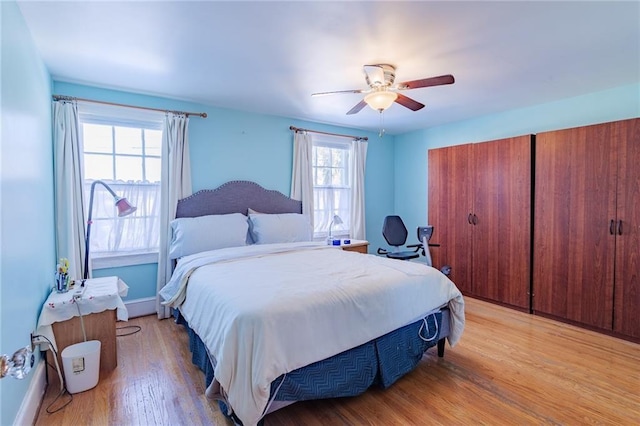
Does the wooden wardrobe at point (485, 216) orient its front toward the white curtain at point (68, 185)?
yes

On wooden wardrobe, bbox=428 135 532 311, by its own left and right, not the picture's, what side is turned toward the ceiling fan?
front

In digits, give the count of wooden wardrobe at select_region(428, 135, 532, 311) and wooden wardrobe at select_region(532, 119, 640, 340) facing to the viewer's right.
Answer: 0

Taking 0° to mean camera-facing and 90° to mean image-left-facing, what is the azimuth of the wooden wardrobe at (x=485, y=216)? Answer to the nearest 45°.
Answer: approximately 45°

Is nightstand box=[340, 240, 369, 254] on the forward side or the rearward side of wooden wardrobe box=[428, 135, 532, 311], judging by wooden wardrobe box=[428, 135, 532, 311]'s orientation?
on the forward side

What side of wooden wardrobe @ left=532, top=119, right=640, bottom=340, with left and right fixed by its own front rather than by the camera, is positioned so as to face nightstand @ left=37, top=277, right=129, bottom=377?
front

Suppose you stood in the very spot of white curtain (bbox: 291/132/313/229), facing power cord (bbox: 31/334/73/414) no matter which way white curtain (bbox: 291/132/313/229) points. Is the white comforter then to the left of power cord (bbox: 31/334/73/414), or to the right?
left

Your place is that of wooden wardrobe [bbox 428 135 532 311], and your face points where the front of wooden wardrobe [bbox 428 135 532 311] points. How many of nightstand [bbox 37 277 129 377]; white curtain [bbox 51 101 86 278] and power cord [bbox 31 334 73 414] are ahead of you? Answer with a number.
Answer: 3

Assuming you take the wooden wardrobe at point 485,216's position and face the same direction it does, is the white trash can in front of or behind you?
in front

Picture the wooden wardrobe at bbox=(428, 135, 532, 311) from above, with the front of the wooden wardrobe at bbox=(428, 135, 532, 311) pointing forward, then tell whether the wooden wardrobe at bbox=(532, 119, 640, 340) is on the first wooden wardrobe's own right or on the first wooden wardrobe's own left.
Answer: on the first wooden wardrobe's own left

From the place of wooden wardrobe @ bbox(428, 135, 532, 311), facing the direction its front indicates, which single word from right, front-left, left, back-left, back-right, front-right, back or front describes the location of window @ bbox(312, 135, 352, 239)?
front-right

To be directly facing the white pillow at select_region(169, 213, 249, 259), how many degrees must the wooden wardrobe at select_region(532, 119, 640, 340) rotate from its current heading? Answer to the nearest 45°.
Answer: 0° — it already faces it

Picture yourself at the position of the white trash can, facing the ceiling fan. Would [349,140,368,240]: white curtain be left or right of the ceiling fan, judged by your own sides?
left

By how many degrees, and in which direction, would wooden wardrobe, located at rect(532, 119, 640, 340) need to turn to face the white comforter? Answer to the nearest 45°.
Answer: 0° — it already faces it

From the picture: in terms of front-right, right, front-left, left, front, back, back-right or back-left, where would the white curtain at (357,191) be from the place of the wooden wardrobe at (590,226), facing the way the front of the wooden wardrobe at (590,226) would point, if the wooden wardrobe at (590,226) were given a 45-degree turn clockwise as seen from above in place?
front
